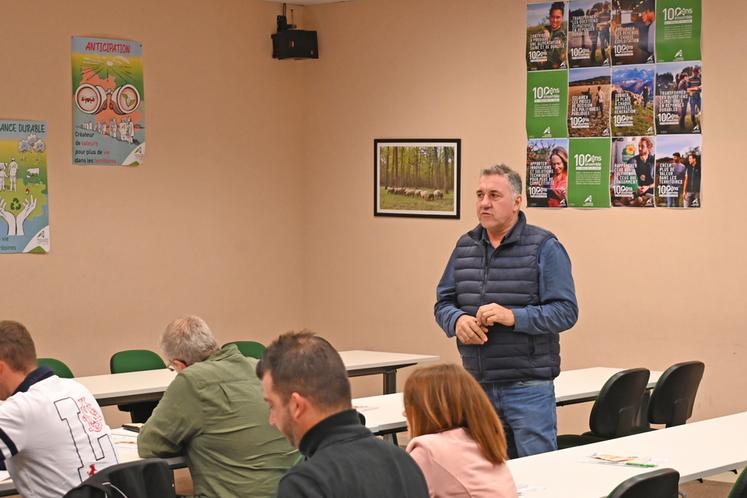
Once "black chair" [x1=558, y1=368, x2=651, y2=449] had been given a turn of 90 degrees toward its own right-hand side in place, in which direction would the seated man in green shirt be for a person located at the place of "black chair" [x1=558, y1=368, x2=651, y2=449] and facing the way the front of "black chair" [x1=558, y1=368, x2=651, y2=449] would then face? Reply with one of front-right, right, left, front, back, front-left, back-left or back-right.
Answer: back

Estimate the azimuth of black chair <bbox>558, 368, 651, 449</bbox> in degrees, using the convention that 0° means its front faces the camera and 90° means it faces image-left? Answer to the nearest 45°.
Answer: approximately 135°

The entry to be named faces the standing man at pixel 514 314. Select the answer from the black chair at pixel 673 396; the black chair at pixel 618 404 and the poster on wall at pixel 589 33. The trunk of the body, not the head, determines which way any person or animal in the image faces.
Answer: the poster on wall

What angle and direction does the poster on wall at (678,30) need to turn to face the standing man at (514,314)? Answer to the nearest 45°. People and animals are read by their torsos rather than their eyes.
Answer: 0° — it already faces them

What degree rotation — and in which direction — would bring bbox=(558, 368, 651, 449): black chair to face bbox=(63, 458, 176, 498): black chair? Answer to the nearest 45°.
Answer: approximately 90° to its left

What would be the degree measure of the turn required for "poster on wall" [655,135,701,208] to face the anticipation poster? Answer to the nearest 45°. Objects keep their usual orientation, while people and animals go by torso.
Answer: approximately 90° to its right

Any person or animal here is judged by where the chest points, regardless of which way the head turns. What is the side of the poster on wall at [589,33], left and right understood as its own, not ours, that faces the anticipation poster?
right

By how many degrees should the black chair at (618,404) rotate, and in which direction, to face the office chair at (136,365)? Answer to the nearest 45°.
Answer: approximately 45° to its left
